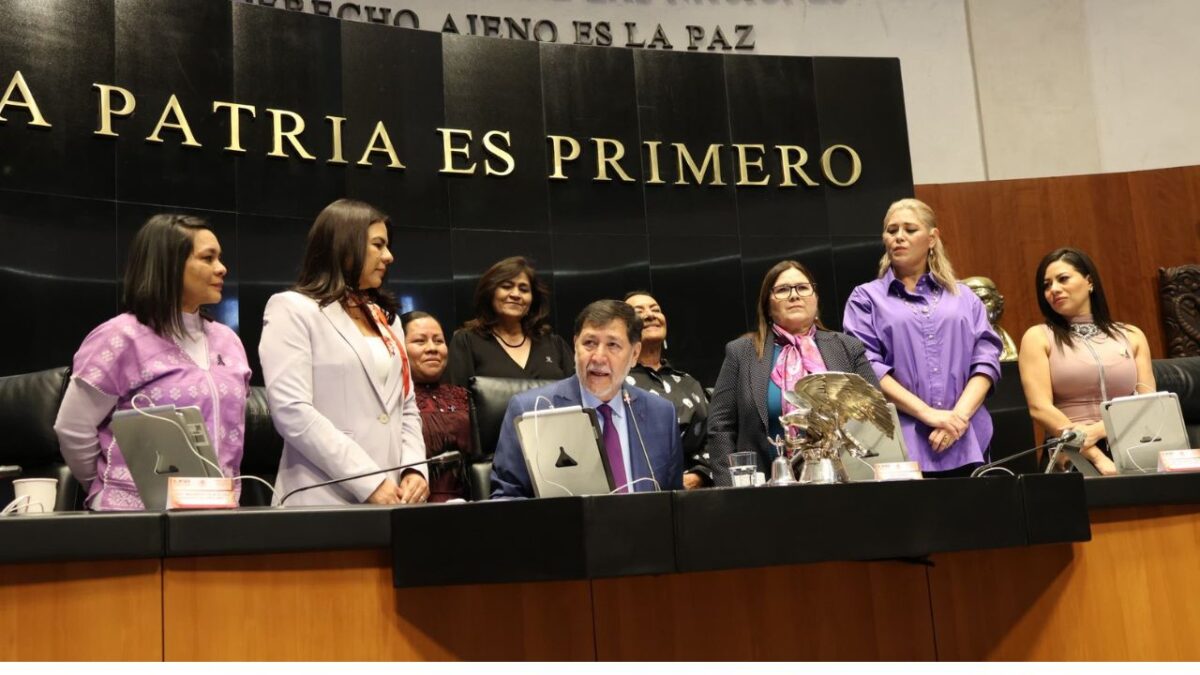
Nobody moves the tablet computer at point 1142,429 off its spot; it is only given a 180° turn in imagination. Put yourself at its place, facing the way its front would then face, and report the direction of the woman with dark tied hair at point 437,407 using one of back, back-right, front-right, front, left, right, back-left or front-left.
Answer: right

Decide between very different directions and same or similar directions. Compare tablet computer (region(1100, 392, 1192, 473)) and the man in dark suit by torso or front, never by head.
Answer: very different directions

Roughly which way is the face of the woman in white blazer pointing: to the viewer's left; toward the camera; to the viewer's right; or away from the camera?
to the viewer's right

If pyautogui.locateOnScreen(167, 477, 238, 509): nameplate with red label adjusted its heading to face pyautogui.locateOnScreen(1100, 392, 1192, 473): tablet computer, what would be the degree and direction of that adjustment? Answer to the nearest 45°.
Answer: approximately 90° to its left

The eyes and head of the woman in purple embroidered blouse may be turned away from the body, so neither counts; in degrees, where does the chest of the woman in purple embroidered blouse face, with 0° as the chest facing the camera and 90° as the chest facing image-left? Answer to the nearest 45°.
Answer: approximately 315°

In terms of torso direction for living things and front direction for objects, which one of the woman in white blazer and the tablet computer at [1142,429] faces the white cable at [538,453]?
the woman in white blazer

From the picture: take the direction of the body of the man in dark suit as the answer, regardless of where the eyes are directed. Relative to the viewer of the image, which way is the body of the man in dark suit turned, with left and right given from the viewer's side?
facing the viewer

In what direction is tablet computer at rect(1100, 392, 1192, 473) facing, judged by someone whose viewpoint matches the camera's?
facing away from the viewer

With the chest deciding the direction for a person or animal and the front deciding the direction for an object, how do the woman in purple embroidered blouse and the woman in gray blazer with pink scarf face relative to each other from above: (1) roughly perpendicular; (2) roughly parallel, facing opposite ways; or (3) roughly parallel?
roughly perpendicular

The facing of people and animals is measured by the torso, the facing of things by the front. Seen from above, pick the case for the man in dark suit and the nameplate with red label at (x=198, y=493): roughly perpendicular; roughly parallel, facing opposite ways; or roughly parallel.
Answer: roughly parallel

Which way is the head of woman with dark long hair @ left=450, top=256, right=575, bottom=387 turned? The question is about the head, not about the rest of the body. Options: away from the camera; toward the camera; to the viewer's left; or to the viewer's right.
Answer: toward the camera

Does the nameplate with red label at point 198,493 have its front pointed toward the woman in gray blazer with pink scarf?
no

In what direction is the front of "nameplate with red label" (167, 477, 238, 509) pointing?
toward the camera

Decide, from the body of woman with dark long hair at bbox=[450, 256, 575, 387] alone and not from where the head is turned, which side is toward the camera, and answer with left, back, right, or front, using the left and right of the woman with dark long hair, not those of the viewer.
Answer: front

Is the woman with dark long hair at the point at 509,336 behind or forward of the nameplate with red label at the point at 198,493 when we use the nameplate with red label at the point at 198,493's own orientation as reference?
behind

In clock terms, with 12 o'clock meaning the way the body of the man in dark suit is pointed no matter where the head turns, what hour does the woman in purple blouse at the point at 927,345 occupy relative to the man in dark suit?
The woman in purple blouse is roughly at 8 o'clock from the man in dark suit.

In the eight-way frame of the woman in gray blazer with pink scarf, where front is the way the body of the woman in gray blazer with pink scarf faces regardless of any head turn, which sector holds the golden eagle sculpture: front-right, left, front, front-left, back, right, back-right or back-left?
front

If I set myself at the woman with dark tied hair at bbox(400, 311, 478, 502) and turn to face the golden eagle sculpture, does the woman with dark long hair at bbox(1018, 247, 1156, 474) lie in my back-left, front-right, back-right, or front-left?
front-left

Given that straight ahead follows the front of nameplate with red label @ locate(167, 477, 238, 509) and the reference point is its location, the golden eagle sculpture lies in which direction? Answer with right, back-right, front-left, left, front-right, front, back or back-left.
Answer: left

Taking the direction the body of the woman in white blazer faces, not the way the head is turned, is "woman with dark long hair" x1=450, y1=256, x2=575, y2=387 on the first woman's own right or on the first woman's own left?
on the first woman's own left

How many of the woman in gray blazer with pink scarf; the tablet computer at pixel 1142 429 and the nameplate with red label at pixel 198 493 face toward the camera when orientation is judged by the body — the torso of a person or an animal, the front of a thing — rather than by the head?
2
